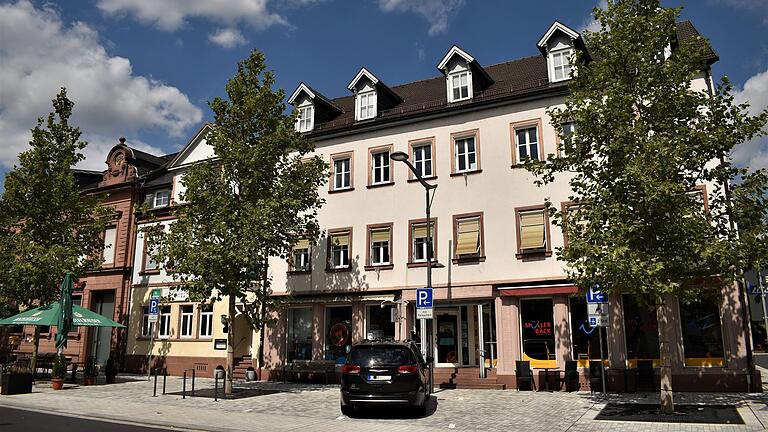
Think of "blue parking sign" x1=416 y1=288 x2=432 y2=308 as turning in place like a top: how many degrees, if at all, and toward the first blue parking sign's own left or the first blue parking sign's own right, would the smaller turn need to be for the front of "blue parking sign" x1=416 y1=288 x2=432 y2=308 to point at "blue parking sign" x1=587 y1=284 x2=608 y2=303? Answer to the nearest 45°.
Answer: approximately 90° to the first blue parking sign's own left

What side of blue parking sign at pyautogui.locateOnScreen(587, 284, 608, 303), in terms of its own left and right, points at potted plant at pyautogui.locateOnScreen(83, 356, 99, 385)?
right

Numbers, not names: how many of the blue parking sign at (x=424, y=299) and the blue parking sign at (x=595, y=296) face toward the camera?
2

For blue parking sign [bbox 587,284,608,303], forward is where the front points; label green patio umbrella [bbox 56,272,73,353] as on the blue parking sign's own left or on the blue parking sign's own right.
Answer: on the blue parking sign's own right

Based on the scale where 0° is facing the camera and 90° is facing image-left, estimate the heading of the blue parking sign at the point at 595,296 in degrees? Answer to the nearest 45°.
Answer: approximately 0°

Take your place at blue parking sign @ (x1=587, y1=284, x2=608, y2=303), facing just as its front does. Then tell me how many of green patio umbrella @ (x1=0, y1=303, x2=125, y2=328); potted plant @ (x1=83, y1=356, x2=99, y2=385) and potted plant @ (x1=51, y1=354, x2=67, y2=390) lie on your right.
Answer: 3

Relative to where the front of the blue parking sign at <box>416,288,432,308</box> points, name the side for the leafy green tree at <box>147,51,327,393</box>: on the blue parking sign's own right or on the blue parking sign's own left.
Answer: on the blue parking sign's own right

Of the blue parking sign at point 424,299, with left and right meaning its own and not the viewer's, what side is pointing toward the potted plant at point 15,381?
right

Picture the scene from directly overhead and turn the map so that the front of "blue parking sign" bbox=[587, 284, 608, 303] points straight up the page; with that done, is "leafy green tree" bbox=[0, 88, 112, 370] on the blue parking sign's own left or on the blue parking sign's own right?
on the blue parking sign's own right
